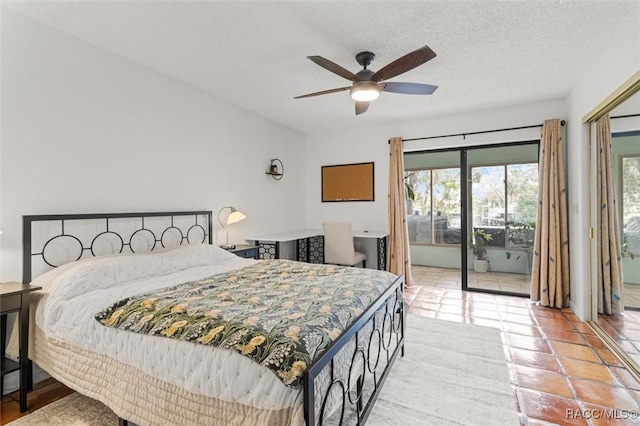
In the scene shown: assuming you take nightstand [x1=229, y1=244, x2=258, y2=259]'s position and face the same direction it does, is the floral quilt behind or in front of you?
in front

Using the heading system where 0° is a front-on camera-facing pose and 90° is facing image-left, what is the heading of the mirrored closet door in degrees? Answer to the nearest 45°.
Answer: approximately 90°

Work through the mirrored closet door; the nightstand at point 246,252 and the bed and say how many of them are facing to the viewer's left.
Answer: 1

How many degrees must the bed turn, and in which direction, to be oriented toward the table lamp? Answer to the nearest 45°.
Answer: approximately 135° to its left

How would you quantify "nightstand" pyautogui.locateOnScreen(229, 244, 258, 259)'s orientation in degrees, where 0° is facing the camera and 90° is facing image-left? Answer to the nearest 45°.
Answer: approximately 315°

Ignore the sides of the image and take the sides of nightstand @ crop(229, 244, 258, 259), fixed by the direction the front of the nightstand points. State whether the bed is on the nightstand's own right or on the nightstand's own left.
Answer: on the nightstand's own right

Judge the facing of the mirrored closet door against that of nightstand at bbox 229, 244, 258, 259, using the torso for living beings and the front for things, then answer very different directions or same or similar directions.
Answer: very different directions

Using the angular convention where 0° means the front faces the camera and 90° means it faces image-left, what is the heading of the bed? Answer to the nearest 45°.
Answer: approximately 315°

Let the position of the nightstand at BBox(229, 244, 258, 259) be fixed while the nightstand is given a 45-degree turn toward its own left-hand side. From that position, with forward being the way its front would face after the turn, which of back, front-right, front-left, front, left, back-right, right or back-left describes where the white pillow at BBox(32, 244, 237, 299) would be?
back-right

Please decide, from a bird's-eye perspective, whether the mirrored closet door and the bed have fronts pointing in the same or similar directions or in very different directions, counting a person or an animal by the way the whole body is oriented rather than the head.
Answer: very different directions
